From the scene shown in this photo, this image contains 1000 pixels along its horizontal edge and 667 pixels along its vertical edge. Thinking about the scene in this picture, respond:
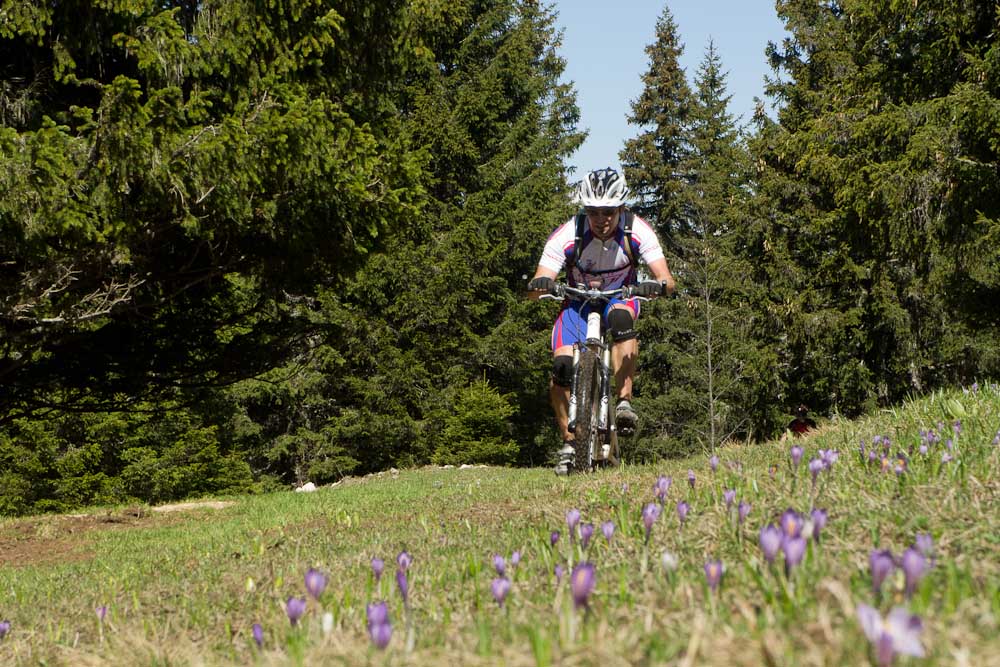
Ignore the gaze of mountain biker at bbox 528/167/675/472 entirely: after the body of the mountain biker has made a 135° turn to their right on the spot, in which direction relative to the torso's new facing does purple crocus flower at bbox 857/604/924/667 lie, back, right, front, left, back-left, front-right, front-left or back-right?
back-left

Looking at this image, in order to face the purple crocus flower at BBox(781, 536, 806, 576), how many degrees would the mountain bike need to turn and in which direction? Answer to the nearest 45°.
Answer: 0° — it already faces it

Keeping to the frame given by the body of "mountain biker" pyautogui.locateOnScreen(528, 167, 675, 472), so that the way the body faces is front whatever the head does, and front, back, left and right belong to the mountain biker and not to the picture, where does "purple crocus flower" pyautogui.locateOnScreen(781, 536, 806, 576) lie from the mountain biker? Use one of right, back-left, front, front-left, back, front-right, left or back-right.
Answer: front

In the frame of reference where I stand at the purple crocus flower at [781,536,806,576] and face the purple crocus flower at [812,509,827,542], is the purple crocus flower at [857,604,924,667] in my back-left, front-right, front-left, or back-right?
back-right

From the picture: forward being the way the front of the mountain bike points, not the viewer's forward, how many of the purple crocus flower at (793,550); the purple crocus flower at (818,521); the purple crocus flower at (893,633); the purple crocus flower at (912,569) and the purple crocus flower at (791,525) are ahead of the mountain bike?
5

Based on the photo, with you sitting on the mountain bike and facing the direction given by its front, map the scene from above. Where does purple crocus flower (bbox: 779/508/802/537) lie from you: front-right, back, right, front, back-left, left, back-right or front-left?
front

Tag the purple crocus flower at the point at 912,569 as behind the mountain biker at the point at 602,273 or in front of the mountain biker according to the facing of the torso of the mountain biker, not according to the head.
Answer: in front

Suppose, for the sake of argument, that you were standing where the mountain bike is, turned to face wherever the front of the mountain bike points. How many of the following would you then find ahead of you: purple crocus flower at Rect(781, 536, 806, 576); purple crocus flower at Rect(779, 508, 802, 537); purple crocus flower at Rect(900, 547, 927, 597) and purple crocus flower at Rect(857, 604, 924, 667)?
4

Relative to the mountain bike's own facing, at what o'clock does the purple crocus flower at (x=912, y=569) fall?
The purple crocus flower is roughly at 12 o'clock from the mountain bike.

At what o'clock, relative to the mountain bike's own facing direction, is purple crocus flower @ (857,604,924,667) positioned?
The purple crocus flower is roughly at 12 o'clock from the mountain bike.

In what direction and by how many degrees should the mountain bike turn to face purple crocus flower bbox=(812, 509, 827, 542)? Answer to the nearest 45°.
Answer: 0° — it already faces it

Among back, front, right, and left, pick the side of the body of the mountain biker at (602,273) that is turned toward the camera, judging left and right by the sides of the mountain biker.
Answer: front

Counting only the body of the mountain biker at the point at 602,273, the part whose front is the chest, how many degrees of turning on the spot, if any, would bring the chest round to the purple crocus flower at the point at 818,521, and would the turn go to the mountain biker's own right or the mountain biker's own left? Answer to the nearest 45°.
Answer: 0° — they already face it

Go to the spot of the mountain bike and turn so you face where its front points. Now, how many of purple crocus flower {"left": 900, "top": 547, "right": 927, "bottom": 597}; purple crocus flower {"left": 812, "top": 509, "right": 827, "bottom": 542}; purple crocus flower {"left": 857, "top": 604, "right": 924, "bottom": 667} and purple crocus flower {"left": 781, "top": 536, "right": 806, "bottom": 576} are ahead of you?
4

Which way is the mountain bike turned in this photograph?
toward the camera
